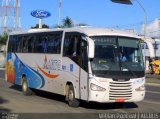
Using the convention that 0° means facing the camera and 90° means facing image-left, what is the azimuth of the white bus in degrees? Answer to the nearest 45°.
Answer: approximately 315°
